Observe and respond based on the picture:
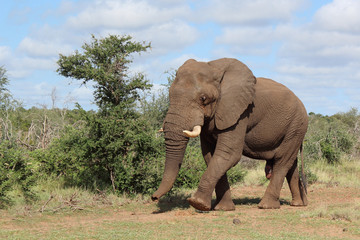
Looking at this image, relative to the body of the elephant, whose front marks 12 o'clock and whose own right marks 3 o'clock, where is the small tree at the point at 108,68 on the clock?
The small tree is roughly at 3 o'clock from the elephant.

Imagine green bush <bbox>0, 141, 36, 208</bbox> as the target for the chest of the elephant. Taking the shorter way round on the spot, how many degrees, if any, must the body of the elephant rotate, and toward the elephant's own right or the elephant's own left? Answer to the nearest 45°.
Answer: approximately 45° to the elephant's own right

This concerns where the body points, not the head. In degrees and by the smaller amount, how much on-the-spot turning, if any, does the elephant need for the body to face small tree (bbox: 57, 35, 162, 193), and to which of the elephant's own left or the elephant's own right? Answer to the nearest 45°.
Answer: approximately 90° to the elephant's own right

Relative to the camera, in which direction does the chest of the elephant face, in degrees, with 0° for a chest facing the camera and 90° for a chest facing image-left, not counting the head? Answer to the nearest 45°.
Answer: approximately 45°

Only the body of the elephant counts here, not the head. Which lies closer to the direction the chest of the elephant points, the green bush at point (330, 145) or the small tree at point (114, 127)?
the small tree
